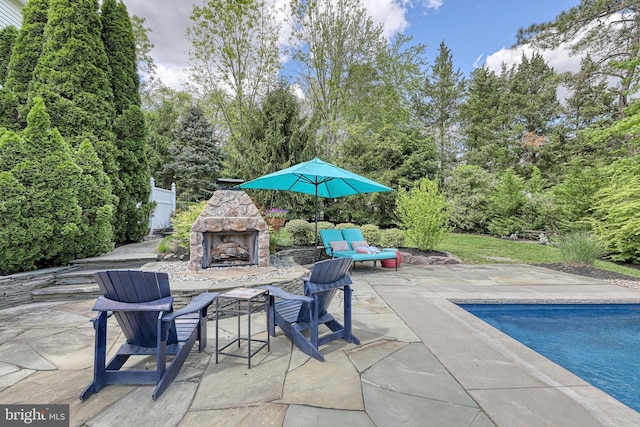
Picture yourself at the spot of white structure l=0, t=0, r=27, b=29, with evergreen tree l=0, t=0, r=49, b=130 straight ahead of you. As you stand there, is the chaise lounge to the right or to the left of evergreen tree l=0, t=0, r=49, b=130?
left

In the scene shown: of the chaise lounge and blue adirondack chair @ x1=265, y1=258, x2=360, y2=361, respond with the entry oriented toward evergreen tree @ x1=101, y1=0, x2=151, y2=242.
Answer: the blue adirondack chair

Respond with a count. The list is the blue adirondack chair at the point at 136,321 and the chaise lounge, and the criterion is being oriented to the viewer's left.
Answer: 0

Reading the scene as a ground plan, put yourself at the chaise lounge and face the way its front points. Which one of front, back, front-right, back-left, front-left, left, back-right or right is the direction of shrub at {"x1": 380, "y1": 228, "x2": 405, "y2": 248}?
left

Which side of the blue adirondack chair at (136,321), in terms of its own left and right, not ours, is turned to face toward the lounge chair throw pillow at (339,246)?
front

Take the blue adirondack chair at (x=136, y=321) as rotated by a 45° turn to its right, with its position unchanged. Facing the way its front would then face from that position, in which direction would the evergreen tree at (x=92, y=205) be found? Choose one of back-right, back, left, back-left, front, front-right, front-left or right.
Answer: left

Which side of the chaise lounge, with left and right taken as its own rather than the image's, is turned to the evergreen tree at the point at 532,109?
left

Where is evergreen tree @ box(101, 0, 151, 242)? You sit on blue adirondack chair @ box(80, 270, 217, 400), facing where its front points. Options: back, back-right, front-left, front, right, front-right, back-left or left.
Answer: front-left

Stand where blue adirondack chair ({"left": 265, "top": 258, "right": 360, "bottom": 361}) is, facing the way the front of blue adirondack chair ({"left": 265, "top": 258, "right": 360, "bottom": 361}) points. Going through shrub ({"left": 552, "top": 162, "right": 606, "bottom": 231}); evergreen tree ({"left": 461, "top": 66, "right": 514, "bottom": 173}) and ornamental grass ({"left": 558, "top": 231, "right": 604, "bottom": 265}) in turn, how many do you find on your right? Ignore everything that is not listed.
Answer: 3

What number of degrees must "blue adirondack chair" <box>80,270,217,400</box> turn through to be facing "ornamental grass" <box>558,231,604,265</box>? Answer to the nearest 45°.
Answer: approximately 45° to its right

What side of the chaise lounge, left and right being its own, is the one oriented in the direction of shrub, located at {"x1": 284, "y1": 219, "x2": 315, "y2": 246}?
back

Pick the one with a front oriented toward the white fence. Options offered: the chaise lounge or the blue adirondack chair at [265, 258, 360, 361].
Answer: the blue adirondack chair

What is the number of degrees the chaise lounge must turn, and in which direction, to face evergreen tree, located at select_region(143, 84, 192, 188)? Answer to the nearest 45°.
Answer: approximately 180°

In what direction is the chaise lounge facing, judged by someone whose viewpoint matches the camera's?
facing the viewer and to the right of the viewer

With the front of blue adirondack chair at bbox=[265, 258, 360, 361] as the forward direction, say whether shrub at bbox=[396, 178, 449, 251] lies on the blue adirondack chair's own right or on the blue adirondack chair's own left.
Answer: on the blue adirondack chair's own right

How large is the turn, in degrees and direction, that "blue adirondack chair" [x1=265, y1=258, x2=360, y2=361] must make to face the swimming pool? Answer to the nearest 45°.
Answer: approximately 135° to its right

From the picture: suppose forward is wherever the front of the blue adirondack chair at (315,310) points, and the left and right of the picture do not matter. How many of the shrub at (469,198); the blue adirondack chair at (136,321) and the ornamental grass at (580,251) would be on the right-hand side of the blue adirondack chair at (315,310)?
2

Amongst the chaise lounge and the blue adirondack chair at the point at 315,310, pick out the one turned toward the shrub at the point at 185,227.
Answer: the blue adirondack chair

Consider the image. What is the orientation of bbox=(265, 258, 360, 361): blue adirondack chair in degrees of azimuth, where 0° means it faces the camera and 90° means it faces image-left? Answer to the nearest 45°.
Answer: approximately 135°
